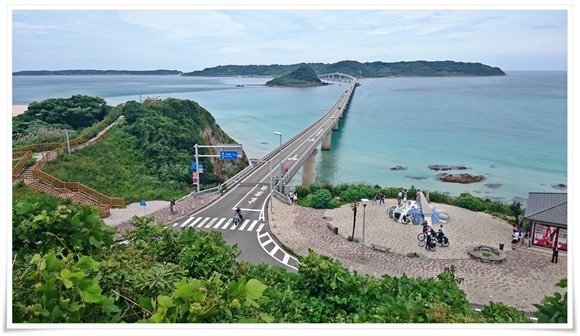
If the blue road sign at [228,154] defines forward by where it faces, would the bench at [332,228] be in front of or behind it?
in front

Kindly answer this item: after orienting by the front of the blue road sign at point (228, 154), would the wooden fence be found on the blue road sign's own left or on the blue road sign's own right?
on the blue road sign's own right

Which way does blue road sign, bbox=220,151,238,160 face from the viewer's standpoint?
toward the camera

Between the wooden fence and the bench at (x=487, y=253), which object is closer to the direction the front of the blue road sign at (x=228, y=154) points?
the bench

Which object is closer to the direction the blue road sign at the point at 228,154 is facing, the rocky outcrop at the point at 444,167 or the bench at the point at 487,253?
the bench
